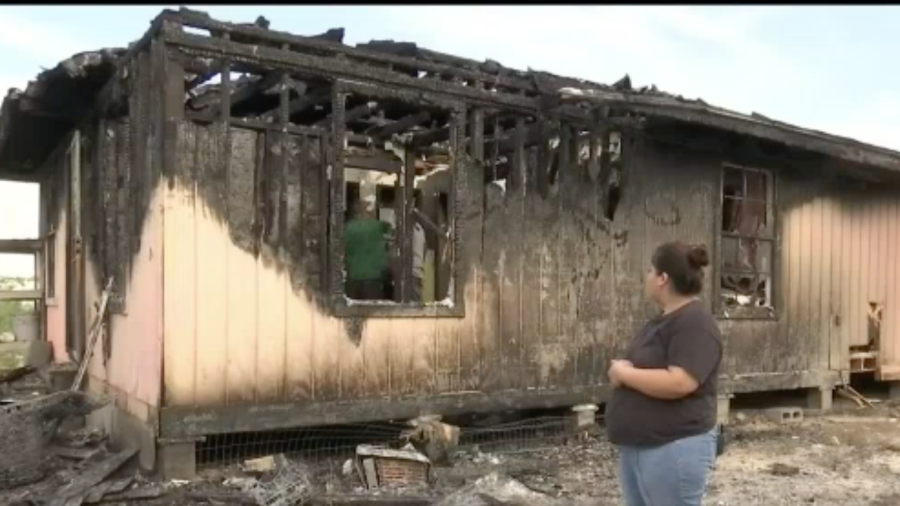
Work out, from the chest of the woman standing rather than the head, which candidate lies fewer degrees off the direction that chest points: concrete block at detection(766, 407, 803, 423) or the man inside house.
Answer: the man inside house

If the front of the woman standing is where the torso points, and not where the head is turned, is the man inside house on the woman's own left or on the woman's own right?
on the woman's own right

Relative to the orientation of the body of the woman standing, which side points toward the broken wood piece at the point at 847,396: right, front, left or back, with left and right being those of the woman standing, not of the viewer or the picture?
right

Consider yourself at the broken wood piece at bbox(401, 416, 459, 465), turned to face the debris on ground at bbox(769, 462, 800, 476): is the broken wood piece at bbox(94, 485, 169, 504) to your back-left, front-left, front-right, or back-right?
back-right

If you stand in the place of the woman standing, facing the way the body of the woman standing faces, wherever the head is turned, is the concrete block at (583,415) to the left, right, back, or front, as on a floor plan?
right

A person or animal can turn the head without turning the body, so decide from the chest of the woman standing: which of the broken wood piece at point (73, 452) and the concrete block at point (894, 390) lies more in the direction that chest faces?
the broken wood piece

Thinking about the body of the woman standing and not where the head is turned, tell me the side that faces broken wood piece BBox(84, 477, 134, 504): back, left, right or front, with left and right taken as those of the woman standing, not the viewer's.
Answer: front

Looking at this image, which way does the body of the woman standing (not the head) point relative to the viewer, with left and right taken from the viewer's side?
facing to the left of the viewer

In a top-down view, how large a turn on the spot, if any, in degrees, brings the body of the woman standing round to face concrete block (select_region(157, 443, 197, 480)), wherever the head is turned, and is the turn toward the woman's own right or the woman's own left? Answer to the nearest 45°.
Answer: approximately 45° to the woman's own right

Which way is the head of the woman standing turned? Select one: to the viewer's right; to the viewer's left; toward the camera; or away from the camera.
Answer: to the viewer's left
